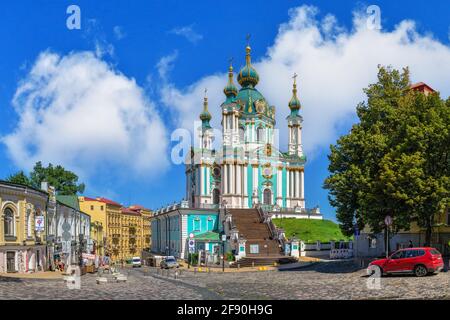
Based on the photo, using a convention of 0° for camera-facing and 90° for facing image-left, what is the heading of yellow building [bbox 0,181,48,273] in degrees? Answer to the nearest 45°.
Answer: approximately 315°

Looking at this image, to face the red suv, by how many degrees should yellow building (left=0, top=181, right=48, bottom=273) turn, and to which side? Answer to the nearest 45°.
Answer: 0° — it already faces it

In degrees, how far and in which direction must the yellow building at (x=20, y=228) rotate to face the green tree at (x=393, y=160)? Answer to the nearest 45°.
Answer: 0° — it already faces it
